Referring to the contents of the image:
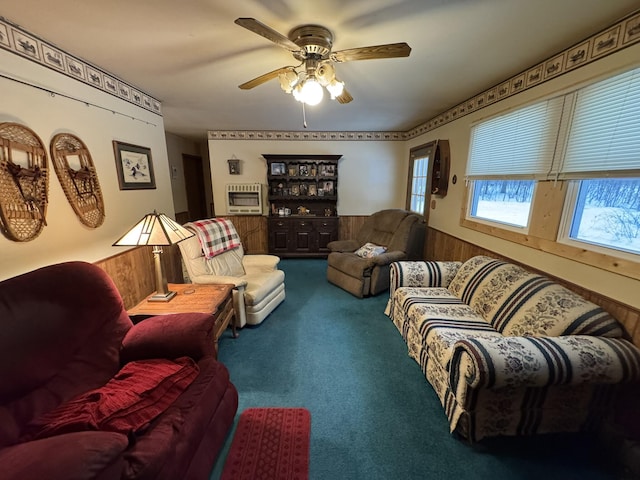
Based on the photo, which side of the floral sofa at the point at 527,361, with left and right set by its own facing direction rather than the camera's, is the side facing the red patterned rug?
front

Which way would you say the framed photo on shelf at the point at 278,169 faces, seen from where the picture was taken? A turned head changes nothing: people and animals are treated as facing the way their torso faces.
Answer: facing the viewer

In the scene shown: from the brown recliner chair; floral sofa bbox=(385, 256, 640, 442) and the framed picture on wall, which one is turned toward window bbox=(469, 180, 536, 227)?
the framed picture on wall

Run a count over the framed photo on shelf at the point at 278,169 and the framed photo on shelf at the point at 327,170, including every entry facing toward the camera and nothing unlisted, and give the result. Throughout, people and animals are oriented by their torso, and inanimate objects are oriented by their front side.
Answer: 2

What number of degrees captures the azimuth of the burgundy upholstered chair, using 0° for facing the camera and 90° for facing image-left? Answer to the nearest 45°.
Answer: approximately 315°

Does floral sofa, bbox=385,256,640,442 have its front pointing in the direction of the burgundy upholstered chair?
yes

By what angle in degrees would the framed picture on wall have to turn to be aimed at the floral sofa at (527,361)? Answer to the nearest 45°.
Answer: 0° — it already faces it

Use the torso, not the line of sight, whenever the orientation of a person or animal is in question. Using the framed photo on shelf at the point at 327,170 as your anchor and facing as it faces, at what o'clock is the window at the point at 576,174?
The window is roughly at 11 o'clock from the framed photo on shelf.

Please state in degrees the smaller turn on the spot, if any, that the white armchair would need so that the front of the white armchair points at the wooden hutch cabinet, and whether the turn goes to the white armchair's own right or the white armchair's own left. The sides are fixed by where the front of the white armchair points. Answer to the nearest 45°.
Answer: approximately 90° to the white armchair's own left

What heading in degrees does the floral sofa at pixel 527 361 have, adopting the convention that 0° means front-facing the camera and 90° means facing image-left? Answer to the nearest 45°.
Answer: approximately 45°

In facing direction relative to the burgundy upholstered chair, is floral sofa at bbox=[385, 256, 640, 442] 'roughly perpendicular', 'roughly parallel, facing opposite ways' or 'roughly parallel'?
roughly parallel, facing opposite ways

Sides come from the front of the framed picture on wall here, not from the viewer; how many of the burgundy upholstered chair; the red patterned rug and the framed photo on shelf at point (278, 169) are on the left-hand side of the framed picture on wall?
1

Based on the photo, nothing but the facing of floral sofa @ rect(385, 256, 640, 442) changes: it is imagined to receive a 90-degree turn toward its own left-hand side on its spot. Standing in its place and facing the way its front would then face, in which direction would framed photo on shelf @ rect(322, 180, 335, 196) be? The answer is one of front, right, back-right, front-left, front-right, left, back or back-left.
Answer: back

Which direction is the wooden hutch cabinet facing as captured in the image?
toward the camera

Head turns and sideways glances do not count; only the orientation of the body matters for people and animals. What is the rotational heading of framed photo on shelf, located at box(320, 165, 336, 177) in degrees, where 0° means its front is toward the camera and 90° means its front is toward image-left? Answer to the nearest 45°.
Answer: approximately 0°

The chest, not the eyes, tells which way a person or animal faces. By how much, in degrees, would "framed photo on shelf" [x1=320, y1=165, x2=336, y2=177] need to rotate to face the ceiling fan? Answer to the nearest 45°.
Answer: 0° — it already faces it

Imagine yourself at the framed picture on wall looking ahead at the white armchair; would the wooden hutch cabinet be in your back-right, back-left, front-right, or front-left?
front-left

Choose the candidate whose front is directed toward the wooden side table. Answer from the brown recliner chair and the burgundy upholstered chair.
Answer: the brown recliner chair
